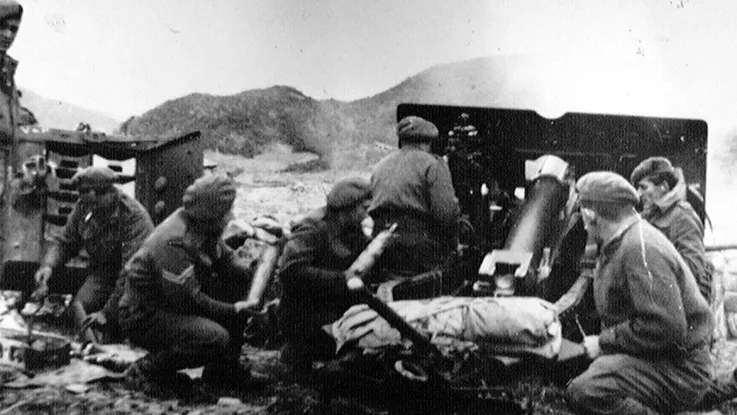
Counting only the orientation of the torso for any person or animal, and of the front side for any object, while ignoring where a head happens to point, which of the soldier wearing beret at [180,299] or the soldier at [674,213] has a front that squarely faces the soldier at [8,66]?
the soldier at [674,213]

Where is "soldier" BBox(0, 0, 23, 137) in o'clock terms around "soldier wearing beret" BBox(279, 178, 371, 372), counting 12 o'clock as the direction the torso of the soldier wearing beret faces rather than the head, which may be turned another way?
The soldier is roughly at 7 o'clock from the soldier wearing beret.

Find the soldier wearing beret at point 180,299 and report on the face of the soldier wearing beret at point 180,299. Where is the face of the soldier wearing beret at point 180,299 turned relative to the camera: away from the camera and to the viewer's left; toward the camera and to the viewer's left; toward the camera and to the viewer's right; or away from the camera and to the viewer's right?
away from the camera and to the viewer's right

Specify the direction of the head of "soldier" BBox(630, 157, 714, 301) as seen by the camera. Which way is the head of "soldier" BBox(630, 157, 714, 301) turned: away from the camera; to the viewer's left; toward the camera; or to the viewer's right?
to the viewer's left

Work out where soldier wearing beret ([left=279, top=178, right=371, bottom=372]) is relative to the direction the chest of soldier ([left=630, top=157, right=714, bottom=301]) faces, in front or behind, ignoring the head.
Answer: in front

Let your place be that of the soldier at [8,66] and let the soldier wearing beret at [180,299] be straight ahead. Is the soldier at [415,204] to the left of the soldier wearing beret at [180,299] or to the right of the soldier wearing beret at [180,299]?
left

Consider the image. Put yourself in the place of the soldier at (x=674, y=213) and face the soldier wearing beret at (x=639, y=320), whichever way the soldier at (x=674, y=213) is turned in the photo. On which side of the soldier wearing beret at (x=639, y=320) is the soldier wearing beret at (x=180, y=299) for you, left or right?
right

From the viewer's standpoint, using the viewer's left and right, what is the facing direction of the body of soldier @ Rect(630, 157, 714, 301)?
facing to the left of the viewer

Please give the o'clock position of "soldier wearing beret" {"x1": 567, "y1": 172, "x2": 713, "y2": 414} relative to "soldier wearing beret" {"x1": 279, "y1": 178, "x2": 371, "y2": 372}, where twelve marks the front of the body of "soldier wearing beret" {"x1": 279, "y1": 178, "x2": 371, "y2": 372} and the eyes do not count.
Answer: "soldier wearing beret" {"x1": 567, "y1": 172, "x2": 713, "y2": 414} is roughly at 1 o'clock from "soldier wearing beret" {"x1": 279, "y1": 178, "x2": 371, "y2": 372}.

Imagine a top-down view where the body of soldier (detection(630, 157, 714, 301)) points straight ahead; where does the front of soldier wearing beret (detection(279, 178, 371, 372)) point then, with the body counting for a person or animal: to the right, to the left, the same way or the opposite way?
the opposite way

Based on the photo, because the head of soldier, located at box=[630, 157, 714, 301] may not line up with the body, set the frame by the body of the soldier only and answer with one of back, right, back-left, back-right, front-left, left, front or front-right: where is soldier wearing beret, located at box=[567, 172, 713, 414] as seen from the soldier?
left

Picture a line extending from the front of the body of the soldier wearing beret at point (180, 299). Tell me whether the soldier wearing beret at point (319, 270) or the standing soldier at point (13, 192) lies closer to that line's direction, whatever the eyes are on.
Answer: the soldier wearing beret

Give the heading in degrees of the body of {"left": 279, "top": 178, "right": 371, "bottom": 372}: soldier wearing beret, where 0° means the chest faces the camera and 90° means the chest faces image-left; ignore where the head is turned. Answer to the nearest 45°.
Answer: approximately 270°

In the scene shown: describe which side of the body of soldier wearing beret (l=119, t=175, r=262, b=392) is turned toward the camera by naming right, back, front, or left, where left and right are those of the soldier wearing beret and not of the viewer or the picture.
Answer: right

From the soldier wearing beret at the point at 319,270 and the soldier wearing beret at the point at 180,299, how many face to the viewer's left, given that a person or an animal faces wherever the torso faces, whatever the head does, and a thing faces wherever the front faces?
0

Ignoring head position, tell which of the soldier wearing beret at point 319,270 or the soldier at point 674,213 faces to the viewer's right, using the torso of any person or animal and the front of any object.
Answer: the soldier wearing beret

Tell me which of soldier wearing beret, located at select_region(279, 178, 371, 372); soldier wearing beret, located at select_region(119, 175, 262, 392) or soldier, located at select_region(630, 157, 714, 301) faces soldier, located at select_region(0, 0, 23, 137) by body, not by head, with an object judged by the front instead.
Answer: soldier, located at select_region(630, 157, 714, 301)
